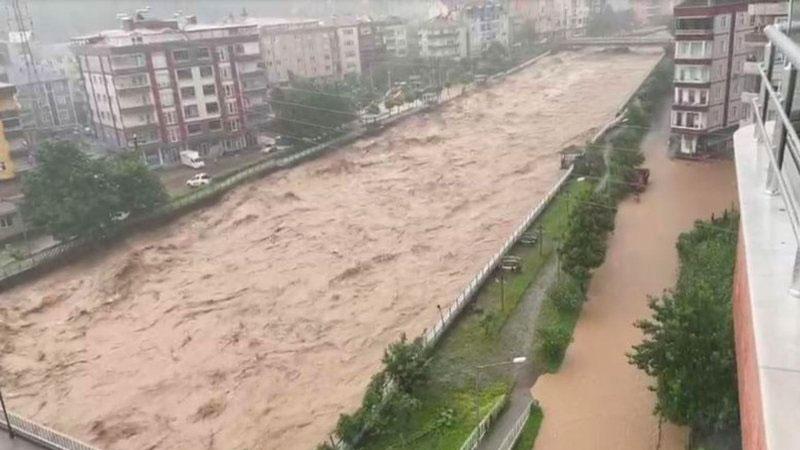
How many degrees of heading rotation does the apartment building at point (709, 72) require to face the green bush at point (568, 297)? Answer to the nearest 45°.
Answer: approximately 45° to its left

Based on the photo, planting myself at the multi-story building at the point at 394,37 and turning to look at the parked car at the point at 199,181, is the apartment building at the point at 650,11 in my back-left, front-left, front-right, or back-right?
back-left

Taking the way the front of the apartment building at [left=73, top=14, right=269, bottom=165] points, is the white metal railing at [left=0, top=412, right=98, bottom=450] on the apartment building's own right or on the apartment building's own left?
on the apartment building's own right

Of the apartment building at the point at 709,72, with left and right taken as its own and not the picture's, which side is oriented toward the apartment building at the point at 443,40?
right

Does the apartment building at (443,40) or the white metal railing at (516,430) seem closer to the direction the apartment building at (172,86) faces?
the white metal railing

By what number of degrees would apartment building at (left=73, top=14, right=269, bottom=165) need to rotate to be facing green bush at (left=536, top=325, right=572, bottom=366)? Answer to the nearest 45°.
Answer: approximately 45° to its right

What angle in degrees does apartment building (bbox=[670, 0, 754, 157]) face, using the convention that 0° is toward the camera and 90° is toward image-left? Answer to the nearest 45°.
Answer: approximately 45°

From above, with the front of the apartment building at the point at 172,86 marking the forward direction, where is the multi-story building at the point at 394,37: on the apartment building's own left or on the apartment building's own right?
on the apartment building's own left

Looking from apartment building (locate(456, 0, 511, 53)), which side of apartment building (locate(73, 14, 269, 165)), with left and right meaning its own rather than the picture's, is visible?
left

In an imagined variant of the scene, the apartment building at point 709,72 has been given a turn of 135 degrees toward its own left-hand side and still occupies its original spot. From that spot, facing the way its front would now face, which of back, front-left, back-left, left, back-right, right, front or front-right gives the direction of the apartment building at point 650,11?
left

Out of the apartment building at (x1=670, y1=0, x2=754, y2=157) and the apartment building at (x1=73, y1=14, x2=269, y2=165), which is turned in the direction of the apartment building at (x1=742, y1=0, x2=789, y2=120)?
the apartment building at (x1=73, y1=14, x2=269, y2=165)
